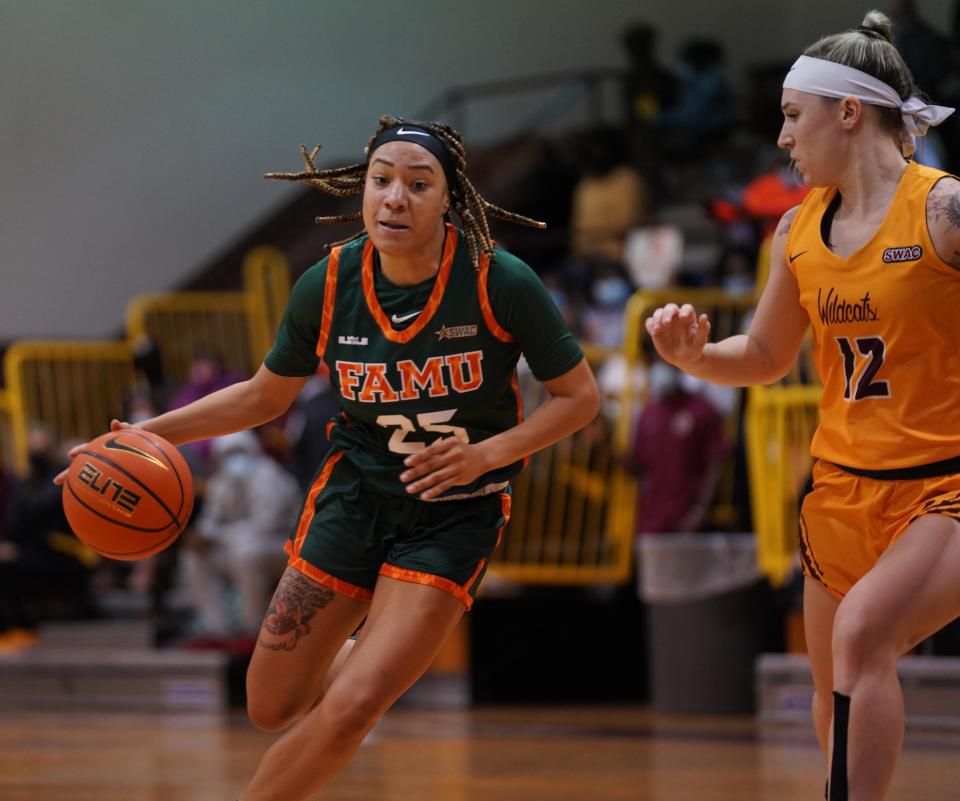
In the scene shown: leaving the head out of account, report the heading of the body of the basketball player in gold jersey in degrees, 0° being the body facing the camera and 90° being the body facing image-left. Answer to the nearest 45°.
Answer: approximately 45°

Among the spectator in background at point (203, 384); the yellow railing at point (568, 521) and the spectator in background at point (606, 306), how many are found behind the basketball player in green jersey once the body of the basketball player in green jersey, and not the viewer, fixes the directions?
3

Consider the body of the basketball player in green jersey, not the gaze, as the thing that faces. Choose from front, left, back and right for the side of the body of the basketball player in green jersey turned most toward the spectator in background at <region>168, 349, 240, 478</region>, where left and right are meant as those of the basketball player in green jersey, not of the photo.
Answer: back

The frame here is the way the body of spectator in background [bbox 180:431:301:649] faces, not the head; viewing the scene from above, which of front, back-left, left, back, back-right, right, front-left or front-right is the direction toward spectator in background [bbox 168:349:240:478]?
back

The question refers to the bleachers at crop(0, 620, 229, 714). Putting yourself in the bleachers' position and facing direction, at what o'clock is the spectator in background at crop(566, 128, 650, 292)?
The spectator in background is roughly at 8 o'clock from the bleachers.

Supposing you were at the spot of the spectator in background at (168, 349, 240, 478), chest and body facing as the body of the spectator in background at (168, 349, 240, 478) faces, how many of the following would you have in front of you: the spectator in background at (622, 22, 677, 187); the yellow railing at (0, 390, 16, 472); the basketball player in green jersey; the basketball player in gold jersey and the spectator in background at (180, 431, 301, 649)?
3

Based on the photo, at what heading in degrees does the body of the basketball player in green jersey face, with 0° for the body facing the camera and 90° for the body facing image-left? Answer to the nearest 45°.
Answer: approximately 0°

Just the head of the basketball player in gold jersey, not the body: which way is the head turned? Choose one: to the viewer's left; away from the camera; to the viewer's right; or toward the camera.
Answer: to the viewer's left

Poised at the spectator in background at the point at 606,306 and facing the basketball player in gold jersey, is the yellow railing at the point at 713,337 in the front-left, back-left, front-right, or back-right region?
front-left

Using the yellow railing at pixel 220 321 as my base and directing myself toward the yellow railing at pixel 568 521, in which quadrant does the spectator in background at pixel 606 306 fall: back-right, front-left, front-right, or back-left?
front-left

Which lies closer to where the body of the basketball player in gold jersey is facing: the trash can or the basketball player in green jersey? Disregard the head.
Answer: the basketball player in green jersey

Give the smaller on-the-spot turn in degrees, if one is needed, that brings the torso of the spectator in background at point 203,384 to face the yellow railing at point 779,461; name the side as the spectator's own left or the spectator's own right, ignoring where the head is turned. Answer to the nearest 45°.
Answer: approximately 45° to the spectator's own left

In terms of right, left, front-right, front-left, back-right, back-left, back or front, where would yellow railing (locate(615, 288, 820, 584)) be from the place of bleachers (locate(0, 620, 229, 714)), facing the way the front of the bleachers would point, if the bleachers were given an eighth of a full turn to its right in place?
left

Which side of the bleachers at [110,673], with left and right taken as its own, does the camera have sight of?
front

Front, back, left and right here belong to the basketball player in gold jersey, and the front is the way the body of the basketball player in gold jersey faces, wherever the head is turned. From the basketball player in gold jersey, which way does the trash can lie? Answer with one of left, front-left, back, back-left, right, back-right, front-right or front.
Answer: back-right
